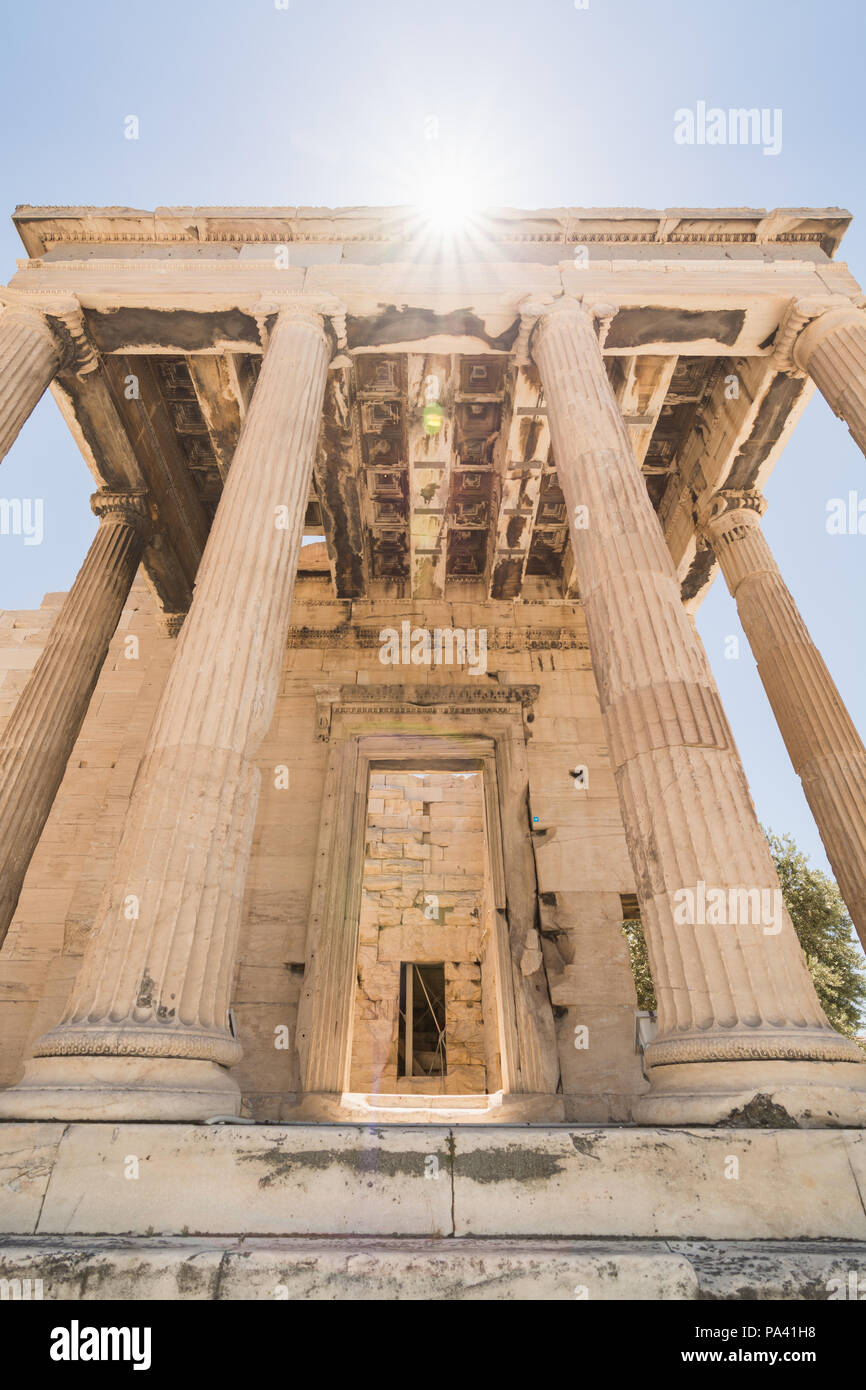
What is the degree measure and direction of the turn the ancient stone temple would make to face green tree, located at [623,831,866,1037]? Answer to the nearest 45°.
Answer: approximately 135° to its left

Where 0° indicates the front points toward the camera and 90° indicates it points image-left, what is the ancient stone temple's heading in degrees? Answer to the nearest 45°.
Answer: approximately 0°
